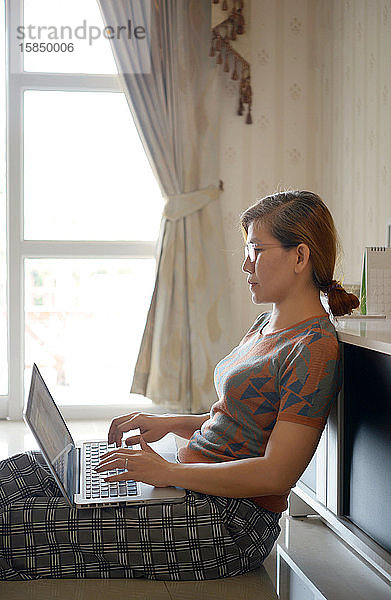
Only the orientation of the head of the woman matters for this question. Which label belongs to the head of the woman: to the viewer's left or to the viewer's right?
to the viewer's left

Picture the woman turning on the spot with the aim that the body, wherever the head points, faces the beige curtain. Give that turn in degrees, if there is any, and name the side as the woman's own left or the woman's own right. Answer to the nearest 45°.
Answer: approximately 90° to the woman's own right

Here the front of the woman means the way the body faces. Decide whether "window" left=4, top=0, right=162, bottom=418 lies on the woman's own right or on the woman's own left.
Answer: on the woman's own right

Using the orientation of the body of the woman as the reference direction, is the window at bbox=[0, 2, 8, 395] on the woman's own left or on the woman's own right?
on the woman's own right

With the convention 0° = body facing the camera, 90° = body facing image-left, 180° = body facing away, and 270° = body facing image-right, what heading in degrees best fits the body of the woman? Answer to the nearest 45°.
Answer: approximately 90°
